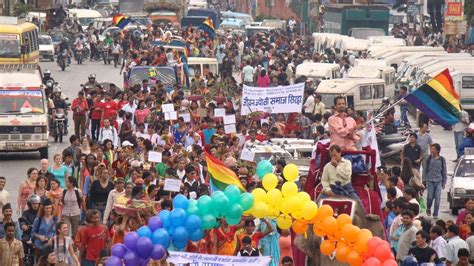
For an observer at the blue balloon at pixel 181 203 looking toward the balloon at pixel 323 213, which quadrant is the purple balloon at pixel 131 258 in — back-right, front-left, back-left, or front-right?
back-right

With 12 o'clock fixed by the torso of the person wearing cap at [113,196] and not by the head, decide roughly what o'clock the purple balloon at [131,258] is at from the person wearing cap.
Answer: The purple balloon is roughly at 12 o'clock from the person wearing cap.

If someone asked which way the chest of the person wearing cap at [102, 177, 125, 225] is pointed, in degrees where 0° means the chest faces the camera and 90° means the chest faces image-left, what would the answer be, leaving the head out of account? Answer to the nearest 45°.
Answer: approximately 0°

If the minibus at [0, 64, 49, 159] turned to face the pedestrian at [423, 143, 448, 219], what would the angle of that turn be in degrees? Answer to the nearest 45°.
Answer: approximately 45° to its left

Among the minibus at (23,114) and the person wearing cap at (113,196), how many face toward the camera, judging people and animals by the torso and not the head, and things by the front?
2

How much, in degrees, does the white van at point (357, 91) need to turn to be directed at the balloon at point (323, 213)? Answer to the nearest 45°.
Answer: approximately 45° to its left

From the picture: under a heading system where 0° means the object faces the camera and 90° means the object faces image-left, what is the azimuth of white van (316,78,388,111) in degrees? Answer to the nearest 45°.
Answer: approximately 45°
